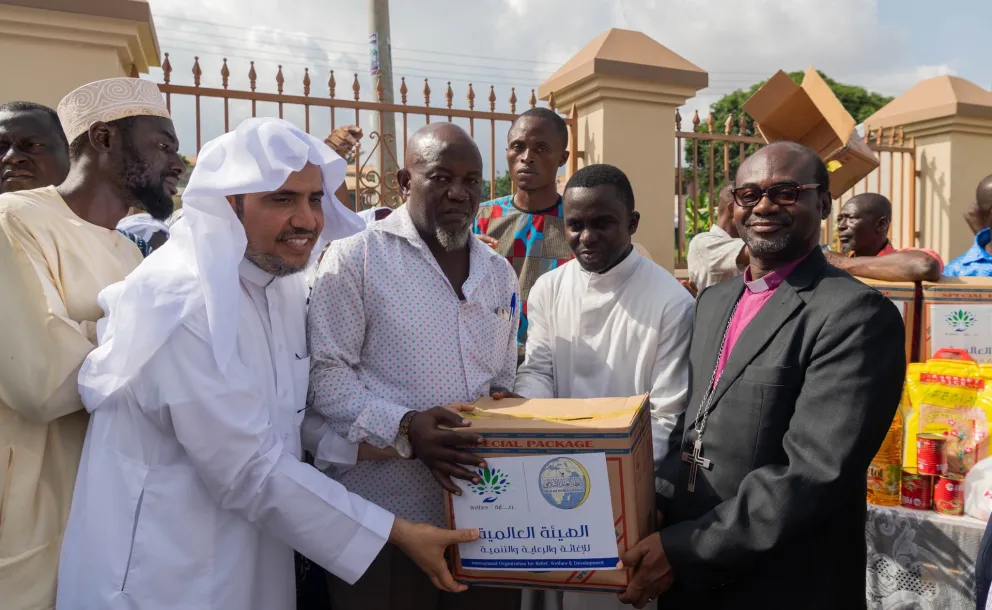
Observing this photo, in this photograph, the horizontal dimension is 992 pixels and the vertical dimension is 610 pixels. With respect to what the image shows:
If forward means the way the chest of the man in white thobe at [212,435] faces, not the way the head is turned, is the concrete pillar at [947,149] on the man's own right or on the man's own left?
on the man's own left

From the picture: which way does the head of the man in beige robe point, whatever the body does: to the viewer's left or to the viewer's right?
to the viewer's right

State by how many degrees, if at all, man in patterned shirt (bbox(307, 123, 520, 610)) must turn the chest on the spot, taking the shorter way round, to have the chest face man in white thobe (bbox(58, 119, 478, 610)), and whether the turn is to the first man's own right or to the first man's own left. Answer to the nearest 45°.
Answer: approximately 90° to the first man's own right

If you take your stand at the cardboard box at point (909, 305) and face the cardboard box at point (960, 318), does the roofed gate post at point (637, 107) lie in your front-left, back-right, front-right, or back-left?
back-left

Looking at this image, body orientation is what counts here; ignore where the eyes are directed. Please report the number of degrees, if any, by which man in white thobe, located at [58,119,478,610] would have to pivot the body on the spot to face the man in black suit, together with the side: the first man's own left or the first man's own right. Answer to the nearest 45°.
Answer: approximately 45° to the first man's own left

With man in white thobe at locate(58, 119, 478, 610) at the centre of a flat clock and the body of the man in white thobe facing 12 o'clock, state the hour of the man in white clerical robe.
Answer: The man in white clerical robe is roughly at 10 o'clock from the man in white thobe.

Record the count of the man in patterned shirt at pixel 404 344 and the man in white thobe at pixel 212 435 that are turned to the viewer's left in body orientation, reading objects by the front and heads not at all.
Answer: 0

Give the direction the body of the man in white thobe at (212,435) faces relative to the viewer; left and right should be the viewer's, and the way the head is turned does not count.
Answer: facing the viewer and to the right of the viewer

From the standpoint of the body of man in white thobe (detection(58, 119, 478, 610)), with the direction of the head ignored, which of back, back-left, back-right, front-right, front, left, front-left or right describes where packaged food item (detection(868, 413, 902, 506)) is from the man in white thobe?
front-left
